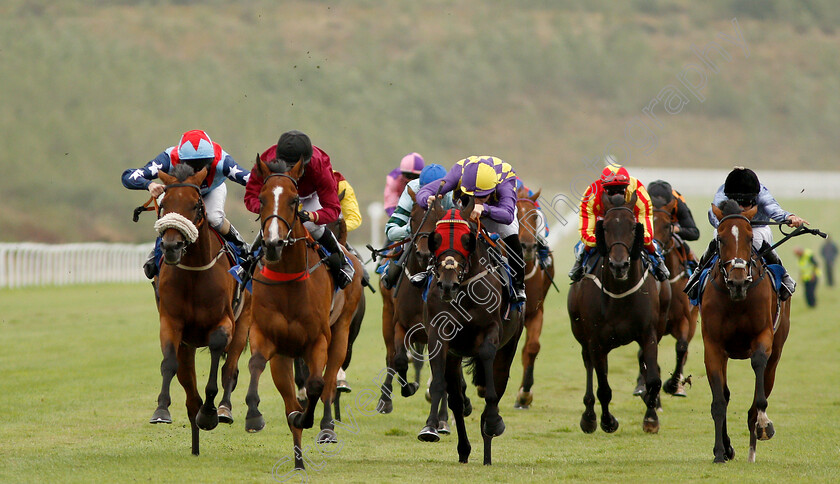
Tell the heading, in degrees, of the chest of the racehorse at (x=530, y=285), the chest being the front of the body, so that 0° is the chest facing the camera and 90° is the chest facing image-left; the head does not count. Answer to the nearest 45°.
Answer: approximately 0°

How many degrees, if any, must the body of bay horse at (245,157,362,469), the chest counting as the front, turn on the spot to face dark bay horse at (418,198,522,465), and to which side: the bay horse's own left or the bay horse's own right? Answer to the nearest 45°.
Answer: approximately 90° to the bay horse's own left

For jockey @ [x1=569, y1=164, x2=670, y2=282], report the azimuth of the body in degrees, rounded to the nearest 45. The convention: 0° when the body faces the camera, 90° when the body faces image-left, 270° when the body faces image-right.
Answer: approximately 0°

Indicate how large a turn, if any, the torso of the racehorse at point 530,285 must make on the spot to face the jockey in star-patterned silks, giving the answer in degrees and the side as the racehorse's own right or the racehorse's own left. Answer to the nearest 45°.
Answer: approximately 45° to the racehorse's own right

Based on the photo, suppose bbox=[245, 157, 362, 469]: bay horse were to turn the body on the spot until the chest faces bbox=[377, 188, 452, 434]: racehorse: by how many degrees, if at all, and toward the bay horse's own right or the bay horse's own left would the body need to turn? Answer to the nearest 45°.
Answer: approximately 135° to the bay horse's own left

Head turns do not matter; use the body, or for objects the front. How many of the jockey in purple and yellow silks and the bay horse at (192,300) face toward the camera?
2

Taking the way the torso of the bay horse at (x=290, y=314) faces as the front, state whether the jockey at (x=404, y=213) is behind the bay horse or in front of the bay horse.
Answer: behind

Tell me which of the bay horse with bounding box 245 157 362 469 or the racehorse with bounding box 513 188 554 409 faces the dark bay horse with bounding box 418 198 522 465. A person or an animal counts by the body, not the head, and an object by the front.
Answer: the racehorse

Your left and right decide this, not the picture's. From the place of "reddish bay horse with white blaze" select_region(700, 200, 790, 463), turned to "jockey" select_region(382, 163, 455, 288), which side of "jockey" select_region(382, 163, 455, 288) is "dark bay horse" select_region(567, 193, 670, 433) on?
right
